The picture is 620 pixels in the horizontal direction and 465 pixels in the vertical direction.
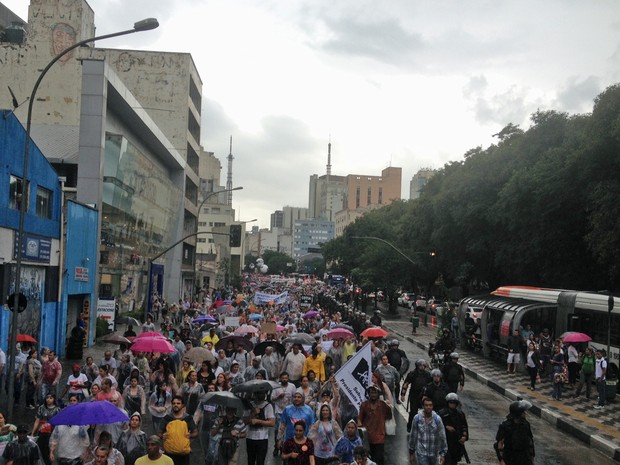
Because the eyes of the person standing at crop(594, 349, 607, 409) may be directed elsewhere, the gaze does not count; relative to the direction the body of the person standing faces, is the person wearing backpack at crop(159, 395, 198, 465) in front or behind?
in front

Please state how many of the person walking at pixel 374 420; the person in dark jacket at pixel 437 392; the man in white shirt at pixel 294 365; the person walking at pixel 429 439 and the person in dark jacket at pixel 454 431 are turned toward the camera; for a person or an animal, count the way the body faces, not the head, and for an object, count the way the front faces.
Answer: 5

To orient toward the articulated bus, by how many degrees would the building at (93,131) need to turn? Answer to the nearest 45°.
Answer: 0° — it already faces it

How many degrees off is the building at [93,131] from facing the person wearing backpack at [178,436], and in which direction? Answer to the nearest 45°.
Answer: approximately 45° to its right

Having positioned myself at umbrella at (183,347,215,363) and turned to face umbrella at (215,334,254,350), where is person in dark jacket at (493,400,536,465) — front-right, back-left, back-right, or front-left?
back-right

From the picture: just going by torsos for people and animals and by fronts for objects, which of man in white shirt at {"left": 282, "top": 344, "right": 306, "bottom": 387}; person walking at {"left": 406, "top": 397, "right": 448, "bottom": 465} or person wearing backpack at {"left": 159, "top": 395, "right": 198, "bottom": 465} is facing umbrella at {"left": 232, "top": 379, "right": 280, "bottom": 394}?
the man in white shirt

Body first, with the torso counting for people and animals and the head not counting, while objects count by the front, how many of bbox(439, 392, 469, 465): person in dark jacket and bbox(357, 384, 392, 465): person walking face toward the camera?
2

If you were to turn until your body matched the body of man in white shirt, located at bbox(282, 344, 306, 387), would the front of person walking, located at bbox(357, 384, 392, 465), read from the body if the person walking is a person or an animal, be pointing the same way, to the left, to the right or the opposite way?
the same way

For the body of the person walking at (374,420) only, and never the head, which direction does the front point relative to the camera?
toward the camera

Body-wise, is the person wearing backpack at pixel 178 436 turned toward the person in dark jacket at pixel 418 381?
no

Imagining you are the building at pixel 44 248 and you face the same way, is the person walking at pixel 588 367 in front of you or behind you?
in front

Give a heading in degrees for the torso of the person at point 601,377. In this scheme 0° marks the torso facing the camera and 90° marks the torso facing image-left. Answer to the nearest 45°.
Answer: approximately 45°

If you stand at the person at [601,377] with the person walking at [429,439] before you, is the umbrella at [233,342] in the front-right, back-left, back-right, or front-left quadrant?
front-right

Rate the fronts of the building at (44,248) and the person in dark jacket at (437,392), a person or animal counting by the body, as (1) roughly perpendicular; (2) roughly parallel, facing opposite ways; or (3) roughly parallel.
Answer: roughly perpendicular

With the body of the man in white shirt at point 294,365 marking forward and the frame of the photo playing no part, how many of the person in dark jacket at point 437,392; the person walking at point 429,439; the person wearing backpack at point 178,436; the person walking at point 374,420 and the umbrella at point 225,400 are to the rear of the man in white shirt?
0

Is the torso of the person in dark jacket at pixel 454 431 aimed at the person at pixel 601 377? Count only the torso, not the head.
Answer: no
